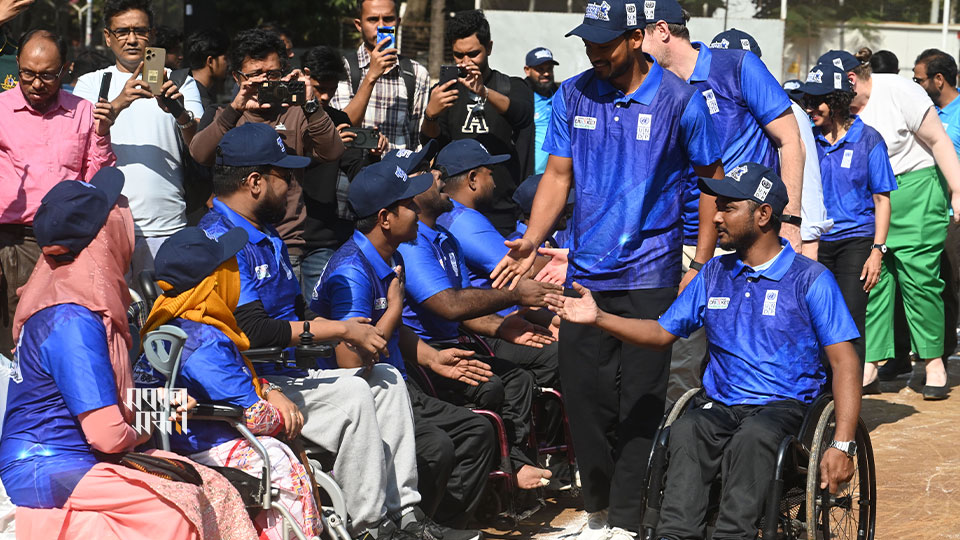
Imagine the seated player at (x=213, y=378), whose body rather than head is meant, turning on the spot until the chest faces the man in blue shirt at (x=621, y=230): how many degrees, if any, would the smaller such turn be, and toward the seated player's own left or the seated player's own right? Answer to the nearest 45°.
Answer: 0° — they already face them

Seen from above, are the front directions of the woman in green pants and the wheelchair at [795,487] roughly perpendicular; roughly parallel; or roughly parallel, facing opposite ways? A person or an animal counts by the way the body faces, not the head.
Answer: roughly perpendicular

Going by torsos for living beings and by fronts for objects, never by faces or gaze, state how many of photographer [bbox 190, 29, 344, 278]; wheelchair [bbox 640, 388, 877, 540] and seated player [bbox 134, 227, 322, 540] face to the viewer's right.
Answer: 1

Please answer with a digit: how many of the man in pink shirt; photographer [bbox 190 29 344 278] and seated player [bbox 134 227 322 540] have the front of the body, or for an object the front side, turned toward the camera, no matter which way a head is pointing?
2

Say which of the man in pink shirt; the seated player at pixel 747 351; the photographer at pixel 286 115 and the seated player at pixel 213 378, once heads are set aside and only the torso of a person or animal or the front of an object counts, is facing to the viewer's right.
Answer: the seated player at pixel 213 378

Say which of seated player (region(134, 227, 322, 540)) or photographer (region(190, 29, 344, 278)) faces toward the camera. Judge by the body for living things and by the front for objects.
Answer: the photographer

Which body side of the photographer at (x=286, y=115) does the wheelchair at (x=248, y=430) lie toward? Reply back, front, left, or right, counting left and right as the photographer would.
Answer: front

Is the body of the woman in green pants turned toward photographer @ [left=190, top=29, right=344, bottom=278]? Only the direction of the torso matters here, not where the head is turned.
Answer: yes

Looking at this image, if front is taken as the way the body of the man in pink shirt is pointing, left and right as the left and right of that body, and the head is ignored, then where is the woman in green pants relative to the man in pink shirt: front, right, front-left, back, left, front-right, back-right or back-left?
left

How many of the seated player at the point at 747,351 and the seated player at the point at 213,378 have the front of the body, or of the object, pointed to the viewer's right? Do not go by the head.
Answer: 1

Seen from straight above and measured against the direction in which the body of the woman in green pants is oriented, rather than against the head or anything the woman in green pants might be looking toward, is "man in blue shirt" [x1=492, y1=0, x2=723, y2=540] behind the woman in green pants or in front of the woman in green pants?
in front

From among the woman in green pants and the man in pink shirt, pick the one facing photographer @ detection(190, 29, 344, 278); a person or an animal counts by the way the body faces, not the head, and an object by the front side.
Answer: the woman in green pants

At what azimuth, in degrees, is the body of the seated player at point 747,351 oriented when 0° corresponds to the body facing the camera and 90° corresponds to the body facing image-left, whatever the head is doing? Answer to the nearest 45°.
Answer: approximately 45°

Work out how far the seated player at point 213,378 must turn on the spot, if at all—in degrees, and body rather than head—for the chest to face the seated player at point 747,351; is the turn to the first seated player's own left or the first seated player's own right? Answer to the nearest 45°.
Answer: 0° — they already face them

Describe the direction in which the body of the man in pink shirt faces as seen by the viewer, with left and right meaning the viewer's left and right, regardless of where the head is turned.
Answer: facing the viewer

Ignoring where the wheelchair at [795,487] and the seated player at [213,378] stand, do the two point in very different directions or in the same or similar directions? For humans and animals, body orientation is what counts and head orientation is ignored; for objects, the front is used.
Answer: very different directions

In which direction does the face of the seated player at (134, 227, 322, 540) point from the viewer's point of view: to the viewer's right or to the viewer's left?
to the viewer's right

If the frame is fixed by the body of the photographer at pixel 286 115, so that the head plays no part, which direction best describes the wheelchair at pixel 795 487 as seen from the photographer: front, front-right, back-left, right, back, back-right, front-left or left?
front-left

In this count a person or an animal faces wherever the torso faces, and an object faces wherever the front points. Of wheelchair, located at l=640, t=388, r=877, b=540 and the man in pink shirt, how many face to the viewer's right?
0
